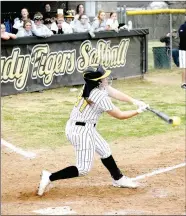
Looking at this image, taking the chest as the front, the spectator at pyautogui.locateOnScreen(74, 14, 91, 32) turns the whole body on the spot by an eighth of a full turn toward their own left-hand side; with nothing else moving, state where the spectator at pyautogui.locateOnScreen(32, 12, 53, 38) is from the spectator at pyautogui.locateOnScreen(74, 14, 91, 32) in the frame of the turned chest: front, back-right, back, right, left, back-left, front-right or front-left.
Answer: right

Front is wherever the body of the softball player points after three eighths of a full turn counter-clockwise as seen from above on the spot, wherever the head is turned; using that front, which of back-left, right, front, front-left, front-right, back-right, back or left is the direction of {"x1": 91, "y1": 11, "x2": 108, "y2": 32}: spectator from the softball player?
front-right

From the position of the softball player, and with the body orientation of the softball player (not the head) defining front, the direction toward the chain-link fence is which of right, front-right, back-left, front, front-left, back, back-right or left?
left

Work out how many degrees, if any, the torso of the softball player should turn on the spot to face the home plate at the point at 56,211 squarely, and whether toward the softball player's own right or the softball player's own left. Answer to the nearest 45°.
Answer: approximately 135° to the softball player's own right

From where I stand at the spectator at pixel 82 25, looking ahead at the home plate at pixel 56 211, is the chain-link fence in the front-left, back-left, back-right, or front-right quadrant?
back-left

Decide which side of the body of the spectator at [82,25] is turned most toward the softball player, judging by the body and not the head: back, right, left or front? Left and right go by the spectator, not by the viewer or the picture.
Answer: front

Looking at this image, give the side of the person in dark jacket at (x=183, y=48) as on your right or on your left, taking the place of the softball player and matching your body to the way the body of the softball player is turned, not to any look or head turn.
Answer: on your left

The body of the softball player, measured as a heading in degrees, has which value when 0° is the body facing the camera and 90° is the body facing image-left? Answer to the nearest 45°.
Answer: approximately 270°

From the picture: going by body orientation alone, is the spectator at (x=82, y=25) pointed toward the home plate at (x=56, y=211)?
yes

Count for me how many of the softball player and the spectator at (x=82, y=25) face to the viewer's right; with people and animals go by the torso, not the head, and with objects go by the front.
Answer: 1

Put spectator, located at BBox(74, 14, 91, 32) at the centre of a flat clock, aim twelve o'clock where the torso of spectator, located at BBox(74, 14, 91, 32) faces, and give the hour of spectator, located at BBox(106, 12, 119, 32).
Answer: spectator, located at BBox(106, 12, 119, 32) is roughly at 8 o'clock from spectator, located at BBox(74, 14, 91, 32).

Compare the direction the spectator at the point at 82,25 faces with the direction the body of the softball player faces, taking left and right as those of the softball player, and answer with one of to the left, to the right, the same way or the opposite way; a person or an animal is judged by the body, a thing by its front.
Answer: to the right

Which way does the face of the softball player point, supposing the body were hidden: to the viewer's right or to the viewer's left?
to the viewer's right

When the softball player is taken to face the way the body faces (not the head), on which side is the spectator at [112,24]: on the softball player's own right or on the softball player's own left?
on the softball player's own left

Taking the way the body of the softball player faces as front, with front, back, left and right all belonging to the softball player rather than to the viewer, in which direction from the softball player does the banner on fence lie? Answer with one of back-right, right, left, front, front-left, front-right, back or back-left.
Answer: left

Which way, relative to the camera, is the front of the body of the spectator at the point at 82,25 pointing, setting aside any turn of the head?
toward the camera
